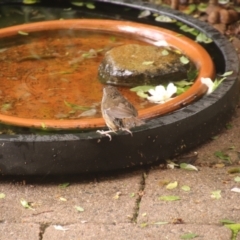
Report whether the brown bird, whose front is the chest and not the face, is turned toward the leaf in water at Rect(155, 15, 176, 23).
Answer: no

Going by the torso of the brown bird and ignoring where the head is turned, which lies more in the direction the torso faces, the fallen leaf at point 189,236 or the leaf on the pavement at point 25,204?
the leaf on the pavement

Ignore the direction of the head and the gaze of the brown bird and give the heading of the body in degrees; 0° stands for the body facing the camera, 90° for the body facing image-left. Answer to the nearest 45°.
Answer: approximately 135°

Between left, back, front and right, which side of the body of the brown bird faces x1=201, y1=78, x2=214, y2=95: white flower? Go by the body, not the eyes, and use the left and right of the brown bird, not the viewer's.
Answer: right

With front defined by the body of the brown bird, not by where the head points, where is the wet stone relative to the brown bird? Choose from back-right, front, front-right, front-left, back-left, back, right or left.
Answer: front-right

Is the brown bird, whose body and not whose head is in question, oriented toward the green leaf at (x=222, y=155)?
no

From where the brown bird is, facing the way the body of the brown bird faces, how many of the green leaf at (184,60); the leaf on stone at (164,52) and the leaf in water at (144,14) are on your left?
0

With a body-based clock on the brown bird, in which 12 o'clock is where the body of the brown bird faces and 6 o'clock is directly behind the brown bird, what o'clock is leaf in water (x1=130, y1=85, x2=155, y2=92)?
The leaf in water is roughly at 2 o'clock from the brown bird.

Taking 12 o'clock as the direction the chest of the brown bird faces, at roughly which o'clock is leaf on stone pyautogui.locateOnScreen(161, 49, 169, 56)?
The leaf on stone is roughly at 2 o'clock from the brown bird.

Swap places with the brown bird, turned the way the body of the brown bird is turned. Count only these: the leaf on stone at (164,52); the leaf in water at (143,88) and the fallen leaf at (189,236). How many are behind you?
1

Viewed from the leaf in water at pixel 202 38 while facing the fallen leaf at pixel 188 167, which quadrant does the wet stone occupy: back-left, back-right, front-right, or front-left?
front-right

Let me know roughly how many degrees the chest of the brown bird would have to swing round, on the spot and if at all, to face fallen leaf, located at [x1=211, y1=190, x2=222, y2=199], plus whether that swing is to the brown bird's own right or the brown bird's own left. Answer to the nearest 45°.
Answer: approximately 135° to the brown bird's own right

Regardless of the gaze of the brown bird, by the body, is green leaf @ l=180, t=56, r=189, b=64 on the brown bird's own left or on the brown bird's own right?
on the brown bird's own right

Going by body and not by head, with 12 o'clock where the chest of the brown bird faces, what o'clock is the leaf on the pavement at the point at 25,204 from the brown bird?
The leaf on the pavement is roughly at 9 o'clock from the brown bird.
